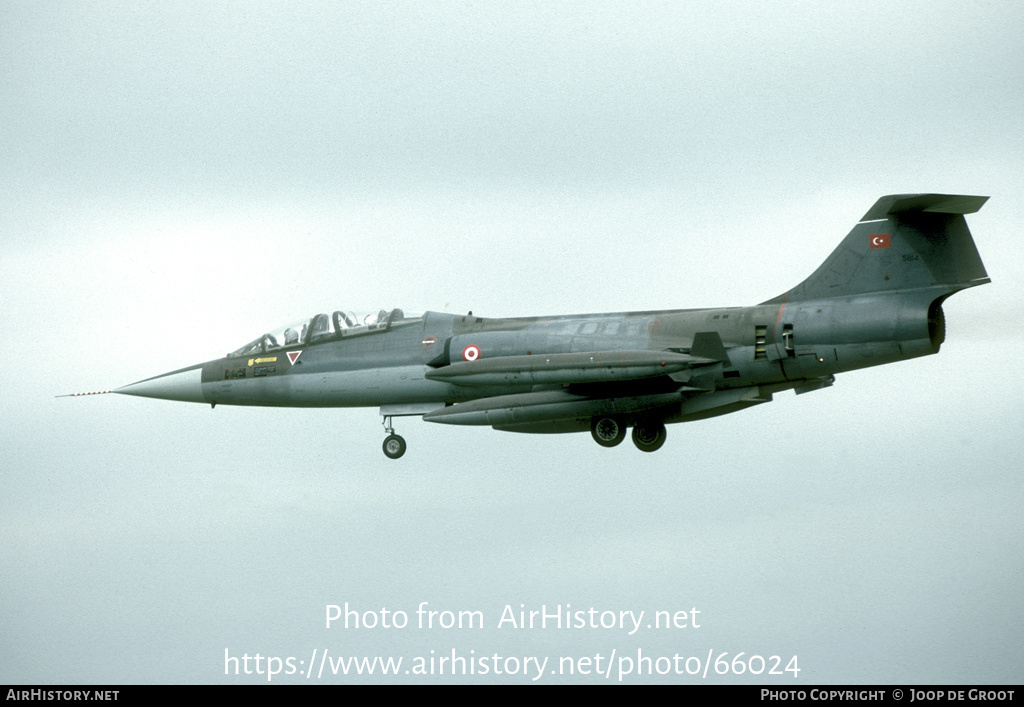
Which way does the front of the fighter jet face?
to the viewer's left
